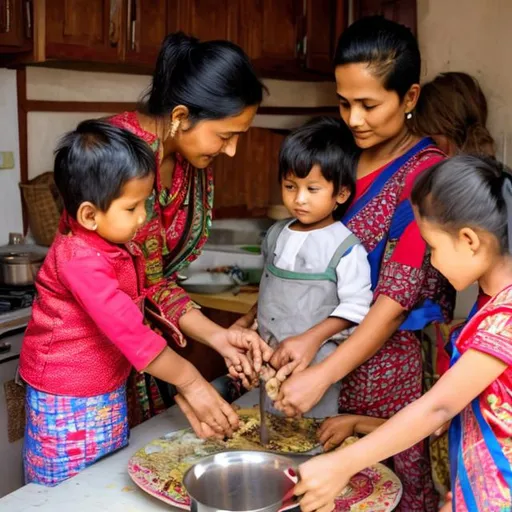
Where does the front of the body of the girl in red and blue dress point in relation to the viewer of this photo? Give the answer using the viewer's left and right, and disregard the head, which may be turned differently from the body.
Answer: facing to the left of the viewer

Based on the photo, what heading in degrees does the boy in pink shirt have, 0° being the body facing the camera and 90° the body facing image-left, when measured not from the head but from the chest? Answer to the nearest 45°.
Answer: approximately 270°

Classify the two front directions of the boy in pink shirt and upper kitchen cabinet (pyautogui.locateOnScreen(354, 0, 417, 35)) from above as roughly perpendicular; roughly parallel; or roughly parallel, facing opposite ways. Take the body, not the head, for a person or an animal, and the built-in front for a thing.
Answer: roughly perpendicular

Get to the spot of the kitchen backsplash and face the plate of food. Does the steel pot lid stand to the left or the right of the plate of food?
right

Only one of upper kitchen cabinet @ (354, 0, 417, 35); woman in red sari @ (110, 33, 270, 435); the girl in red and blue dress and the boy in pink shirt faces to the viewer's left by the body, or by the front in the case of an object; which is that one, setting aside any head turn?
the girl in red and blue dress

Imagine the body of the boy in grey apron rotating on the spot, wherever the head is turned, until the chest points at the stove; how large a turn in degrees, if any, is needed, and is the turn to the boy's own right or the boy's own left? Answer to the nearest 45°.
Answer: approximately 90° to the boy's own right

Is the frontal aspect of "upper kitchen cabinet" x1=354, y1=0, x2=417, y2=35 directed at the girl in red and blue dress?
yes

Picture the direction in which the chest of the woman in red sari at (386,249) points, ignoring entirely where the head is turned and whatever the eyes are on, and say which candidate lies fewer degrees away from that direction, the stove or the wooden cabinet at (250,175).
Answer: the stove
